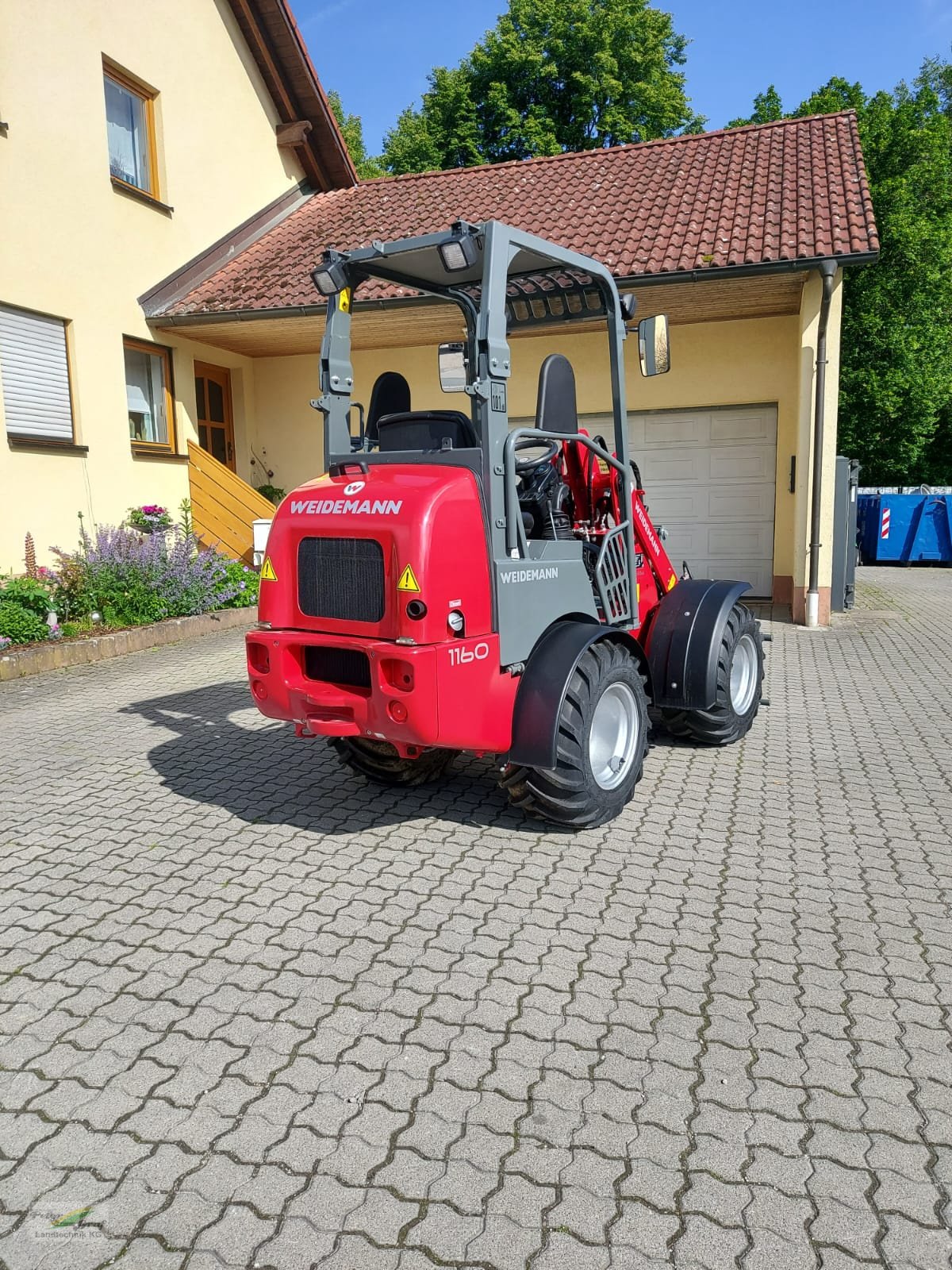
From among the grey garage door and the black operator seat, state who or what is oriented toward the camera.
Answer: the grey garage door

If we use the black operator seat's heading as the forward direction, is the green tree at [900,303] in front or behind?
in front

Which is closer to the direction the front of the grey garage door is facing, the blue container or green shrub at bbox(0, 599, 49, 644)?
the green shrub

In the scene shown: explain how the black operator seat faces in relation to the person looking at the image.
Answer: facing away from the viewer and to the right of the viewer

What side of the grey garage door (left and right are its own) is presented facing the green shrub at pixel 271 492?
right

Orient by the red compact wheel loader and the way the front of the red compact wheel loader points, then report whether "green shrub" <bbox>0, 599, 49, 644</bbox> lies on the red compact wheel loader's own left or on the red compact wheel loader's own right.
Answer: on the red compact wheel loader's own left

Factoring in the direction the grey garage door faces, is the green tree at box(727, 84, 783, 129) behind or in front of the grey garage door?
behind

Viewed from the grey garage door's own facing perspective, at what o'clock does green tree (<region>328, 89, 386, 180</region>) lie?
The green tree is roughly at 5 o'clock from the grey garage door.

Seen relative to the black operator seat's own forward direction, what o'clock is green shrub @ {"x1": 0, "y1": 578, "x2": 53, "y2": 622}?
The green shrub is roughly at 9 o'clock from the black operator seat.

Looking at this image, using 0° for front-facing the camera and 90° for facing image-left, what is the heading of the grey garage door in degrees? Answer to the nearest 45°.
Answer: approximately 0°

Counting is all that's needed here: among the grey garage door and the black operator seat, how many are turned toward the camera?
1

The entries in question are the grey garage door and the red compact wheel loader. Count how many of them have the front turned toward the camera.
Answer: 1

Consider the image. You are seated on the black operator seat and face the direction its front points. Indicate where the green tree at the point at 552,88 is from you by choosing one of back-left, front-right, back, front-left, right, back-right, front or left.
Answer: front-left

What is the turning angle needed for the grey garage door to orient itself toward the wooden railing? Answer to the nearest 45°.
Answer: approximately 90° to its right

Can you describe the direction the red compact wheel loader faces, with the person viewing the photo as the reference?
facing away from the viewer and to the right of the viewer

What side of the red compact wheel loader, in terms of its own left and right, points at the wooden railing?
left

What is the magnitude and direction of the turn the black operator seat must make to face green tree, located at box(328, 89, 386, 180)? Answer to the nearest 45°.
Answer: approximately 45° to its left

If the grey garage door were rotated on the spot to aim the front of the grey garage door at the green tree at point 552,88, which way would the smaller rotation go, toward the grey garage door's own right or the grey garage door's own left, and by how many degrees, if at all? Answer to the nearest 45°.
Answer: approximately 180°
